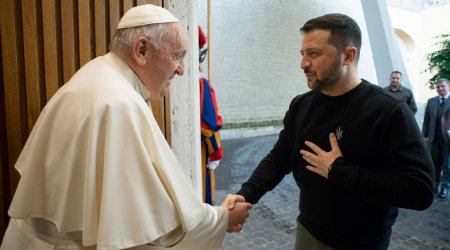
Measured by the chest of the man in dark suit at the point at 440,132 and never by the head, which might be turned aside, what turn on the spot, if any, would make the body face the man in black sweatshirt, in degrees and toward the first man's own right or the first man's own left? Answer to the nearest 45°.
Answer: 0° — they already face them

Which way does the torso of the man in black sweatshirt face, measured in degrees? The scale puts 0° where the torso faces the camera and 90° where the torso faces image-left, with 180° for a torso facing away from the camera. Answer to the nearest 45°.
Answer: approximately 45°

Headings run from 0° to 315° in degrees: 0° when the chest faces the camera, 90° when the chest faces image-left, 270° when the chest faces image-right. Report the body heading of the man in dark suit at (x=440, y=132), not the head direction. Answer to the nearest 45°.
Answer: approximately 0°

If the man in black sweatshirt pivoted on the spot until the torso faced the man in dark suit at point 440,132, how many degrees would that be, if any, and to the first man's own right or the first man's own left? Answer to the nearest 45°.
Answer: approximately 135° to the first man's own right
